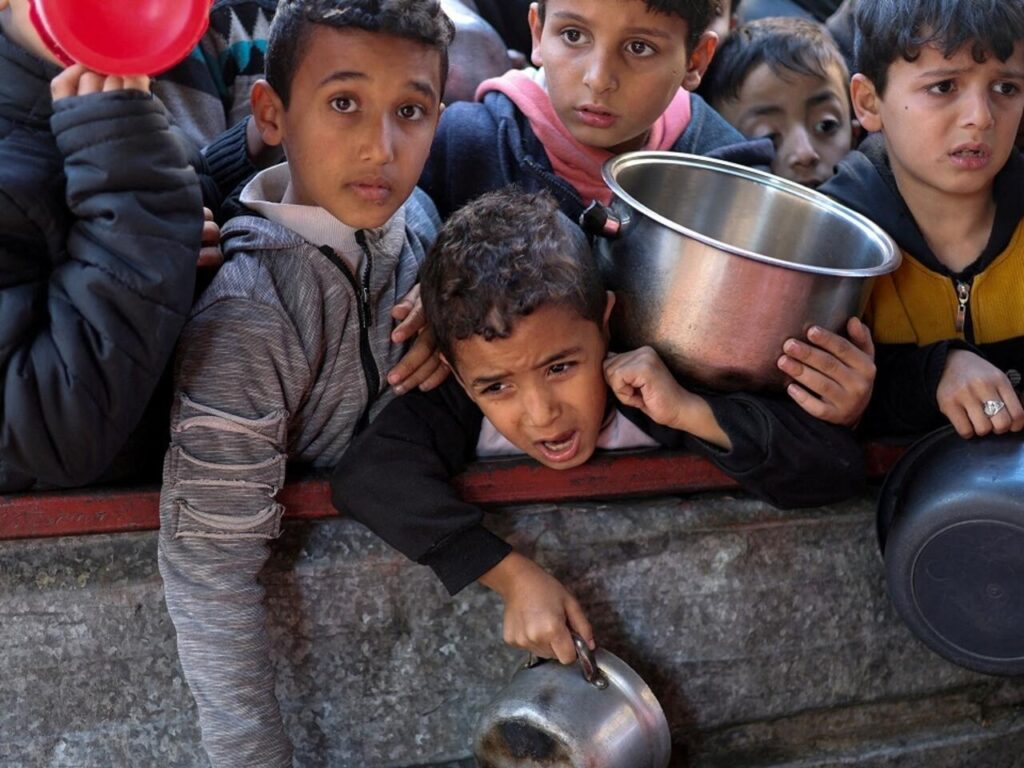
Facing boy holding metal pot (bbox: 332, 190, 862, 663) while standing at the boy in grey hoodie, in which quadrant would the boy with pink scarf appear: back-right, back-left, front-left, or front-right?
front-left

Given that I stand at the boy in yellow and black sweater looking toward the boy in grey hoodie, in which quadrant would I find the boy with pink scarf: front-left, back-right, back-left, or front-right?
front-right

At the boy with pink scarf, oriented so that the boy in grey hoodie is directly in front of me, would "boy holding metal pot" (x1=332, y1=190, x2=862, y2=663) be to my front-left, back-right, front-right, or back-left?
front-left

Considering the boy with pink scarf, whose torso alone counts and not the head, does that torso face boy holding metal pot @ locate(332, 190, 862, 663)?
yes

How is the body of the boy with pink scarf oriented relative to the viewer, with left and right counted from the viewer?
facing the viewer

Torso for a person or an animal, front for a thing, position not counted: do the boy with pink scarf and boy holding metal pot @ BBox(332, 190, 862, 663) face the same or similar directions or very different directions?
same or similar directions

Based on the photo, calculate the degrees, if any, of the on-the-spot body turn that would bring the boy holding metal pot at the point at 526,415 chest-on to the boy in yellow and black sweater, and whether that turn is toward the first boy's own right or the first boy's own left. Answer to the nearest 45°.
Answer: approximately 135° to the first boy's own left

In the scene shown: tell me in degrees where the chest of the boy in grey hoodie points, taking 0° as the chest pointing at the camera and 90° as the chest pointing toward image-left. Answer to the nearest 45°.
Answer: approximately 315°

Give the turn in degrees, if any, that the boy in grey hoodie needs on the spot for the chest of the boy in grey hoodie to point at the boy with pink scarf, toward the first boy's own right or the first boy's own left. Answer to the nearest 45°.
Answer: approximately 90° to the first boy's own left

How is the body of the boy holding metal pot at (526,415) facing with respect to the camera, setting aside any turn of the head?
toward the camera

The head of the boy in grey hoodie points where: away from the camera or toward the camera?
toward the camera

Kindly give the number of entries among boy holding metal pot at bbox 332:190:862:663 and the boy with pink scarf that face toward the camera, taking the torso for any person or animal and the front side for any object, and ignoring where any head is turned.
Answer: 2
